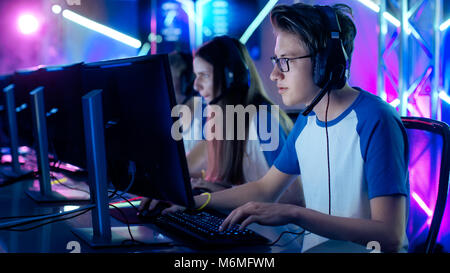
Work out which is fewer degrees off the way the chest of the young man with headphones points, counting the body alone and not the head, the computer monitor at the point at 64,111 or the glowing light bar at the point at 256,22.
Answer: the computer monitor

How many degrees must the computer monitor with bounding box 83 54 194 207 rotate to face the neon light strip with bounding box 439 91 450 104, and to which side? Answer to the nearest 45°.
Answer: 0° — it already faces it

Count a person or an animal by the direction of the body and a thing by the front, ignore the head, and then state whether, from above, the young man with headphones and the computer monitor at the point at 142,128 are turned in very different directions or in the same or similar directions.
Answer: very different directions

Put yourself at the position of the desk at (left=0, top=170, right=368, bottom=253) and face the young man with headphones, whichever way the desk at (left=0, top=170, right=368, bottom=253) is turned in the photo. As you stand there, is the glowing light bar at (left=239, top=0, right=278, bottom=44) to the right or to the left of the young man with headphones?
left

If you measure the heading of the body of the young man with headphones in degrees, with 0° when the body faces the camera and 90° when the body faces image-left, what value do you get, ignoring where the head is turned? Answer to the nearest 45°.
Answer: approximately 45°

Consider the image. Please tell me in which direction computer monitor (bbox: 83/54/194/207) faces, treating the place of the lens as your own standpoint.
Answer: facing away from the viewer and to the right of the viewer

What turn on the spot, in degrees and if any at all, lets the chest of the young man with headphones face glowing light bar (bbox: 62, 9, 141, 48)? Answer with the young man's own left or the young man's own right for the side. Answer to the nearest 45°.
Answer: approximately 90° to the young man's own right

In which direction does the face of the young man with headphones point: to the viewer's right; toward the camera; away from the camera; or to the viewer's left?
to the viewer's left

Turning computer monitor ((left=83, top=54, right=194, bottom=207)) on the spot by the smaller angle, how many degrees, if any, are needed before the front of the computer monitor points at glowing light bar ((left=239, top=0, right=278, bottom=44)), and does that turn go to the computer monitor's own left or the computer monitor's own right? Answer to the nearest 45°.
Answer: approximately 45° to the computer monitor's own left

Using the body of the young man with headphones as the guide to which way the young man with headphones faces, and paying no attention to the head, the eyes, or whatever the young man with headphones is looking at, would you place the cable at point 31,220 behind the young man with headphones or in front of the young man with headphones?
in front

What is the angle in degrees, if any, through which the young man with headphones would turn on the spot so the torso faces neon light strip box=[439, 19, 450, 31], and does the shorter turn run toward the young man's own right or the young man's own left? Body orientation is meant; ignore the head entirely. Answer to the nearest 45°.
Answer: approximately 180°

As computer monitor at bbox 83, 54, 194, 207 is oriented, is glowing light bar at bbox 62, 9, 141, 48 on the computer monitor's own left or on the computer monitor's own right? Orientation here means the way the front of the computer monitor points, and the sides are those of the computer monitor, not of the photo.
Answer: on the computer monitor's own left

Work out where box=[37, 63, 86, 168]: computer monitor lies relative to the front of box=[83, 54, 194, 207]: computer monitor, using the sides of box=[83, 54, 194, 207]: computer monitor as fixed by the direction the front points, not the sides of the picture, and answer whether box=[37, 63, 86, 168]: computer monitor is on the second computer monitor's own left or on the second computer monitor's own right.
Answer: on the second computer monitor's own left

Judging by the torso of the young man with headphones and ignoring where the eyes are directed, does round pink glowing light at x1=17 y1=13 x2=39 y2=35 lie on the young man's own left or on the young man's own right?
on the young man's own right
